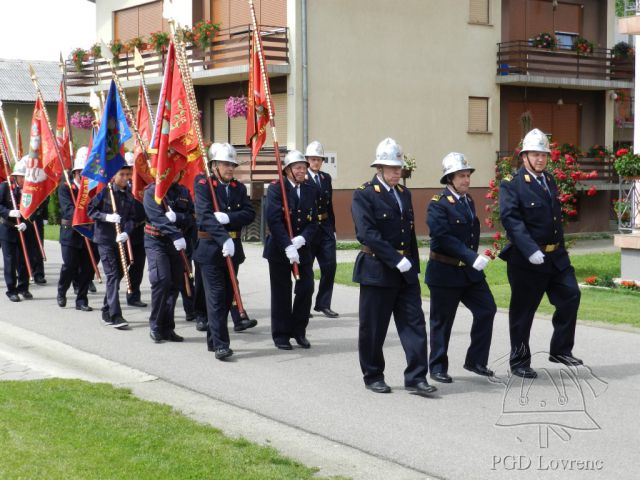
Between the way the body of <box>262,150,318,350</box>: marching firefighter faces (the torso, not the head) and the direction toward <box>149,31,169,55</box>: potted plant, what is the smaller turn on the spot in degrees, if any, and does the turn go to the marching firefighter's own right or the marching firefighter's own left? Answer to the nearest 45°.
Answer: approximately 135° to the marching firefighter's own left

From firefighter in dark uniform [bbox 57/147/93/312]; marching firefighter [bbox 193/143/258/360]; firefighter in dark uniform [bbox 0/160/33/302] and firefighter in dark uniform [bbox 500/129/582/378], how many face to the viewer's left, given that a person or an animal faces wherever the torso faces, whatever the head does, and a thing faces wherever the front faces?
0

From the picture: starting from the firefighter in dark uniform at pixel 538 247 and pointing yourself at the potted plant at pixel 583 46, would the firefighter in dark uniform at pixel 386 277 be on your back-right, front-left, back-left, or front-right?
back-left

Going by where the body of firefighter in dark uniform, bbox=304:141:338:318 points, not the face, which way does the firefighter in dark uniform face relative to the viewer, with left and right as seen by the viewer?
facing the viewer and to the right of the viewer

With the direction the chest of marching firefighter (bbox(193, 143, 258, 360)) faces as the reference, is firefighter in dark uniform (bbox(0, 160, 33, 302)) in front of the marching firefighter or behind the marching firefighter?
behind

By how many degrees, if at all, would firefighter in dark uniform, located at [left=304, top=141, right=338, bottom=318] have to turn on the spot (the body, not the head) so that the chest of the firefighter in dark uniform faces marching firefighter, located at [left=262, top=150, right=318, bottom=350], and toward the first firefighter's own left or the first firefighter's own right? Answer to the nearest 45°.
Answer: approximately 45° to the first firefighter's own right

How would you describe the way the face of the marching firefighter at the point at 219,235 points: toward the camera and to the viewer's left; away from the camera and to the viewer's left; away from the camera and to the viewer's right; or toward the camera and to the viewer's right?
toward the camera and to the viewer's right

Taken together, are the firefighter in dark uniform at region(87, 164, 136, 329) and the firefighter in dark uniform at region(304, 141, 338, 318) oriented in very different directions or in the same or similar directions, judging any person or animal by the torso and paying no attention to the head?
same or similar directions

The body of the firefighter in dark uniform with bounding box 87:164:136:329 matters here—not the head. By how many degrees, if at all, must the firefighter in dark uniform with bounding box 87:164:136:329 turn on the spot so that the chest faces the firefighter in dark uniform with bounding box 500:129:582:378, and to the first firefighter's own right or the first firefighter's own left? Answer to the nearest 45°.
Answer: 0° — they already face them

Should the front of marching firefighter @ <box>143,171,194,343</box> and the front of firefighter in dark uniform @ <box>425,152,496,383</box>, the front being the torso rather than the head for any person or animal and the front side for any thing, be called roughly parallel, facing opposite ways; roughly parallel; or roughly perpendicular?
roughly parallel

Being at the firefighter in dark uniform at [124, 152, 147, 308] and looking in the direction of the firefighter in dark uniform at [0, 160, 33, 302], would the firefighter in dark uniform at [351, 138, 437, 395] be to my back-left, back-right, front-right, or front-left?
back-left

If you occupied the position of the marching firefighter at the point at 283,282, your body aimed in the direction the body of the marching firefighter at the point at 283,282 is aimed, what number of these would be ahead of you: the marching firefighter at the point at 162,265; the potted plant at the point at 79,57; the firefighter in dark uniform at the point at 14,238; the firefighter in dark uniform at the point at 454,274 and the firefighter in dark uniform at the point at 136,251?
1

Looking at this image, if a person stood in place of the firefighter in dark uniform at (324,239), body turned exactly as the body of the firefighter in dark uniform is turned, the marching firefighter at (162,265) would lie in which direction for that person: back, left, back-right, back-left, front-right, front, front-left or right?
right

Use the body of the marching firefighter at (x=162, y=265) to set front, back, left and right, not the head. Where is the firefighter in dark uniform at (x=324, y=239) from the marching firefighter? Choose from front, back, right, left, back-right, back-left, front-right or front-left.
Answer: left

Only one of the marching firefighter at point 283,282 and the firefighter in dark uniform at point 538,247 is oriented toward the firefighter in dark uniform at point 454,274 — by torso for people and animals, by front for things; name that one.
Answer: the marching firefighter
